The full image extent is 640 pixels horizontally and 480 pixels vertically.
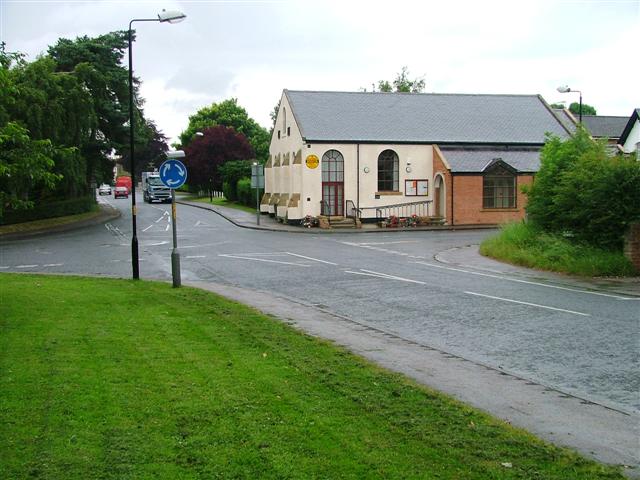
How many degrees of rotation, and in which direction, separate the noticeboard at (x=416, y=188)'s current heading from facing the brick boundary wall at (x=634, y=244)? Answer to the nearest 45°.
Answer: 0° — it already faces it

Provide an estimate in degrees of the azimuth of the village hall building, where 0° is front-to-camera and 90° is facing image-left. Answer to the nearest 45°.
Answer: approximately 0°

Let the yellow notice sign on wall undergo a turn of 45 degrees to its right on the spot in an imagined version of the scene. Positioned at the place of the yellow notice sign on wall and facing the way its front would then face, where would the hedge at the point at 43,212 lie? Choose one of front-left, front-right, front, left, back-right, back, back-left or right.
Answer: front-right

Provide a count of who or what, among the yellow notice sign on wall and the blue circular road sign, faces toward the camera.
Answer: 2

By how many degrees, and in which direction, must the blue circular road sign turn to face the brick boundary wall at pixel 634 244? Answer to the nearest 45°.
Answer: approximately 90° to its left

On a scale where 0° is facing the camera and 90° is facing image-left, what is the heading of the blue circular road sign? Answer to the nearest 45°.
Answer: approximately 0°
